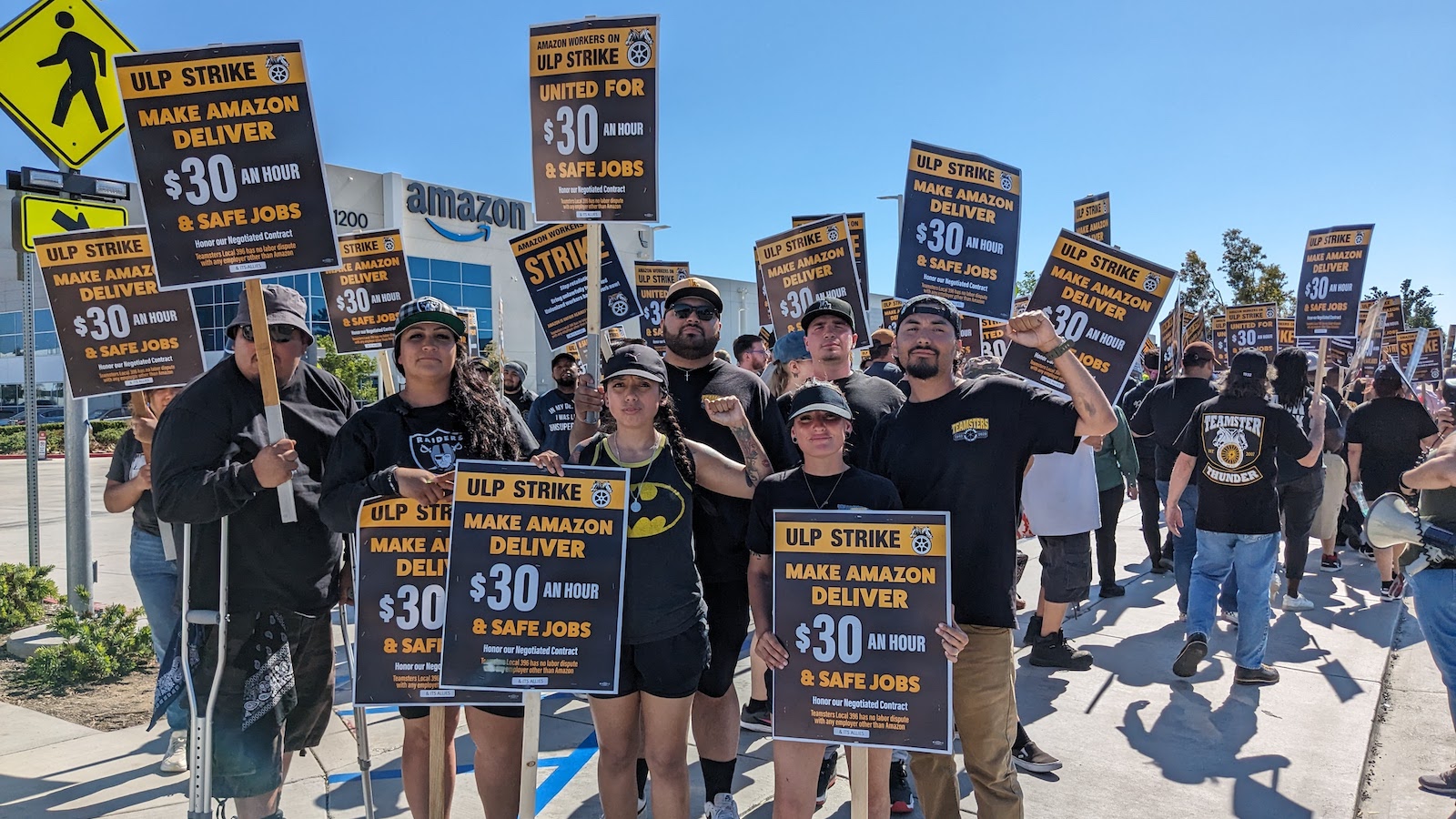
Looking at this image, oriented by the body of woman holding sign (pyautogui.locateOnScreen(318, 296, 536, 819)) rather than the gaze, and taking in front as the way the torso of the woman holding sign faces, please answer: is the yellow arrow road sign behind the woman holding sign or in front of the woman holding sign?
behind

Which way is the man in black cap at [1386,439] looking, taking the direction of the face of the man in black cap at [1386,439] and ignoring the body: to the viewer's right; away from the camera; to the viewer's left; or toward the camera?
away from the camera

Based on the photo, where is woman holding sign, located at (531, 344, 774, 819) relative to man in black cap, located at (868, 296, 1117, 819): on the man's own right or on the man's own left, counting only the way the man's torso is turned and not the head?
on the man's own right

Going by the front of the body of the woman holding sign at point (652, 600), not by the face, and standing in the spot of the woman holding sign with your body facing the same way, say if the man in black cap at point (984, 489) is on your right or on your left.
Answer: on your left

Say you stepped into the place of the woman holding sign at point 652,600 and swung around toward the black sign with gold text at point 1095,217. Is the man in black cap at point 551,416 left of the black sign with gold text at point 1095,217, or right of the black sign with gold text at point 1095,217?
left

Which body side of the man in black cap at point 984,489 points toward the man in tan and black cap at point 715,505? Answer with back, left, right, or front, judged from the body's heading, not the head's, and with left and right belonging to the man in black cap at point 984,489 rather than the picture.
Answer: right

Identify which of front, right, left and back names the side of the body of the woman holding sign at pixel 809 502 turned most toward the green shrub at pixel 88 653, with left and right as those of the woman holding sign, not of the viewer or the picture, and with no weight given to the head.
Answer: right

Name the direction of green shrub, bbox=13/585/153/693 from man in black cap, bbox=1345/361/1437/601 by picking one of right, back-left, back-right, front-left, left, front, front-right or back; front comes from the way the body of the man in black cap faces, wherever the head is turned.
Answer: back-left

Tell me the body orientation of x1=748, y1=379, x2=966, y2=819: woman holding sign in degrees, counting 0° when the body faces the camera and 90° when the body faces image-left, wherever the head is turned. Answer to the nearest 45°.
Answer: approximately 0°

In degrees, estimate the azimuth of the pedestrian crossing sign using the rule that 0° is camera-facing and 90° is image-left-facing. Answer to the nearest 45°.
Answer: approximately 0°

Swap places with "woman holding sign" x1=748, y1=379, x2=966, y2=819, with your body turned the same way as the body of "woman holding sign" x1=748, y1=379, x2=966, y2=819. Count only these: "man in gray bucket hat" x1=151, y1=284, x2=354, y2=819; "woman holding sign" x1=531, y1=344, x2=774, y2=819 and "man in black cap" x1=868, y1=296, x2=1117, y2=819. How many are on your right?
2
